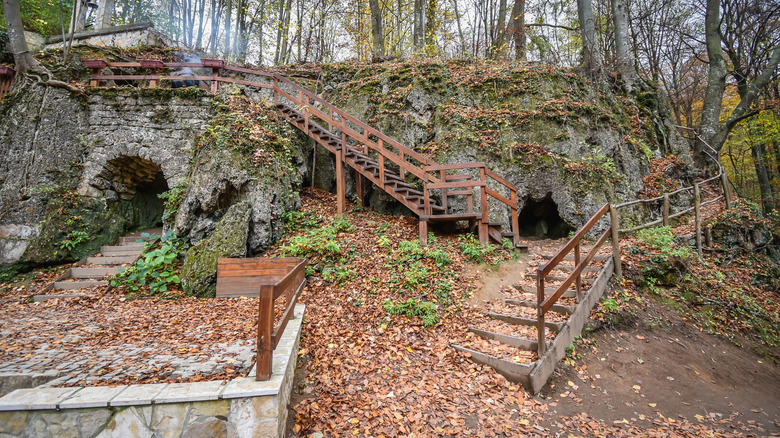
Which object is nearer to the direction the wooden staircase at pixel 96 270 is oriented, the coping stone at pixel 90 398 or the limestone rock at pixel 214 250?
the coping stone

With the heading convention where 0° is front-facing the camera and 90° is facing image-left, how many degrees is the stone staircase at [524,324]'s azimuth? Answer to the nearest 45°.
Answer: approximately 45°

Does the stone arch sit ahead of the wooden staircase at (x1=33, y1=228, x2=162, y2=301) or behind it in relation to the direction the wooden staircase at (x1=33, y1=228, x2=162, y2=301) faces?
behind

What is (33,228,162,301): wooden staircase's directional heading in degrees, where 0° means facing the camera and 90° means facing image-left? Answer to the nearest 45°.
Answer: approximately 45°

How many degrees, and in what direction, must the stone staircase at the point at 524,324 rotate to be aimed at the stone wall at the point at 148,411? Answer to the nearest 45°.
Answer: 0° — it already faces it

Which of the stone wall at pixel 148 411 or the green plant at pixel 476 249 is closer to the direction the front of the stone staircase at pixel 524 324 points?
the stone wall
